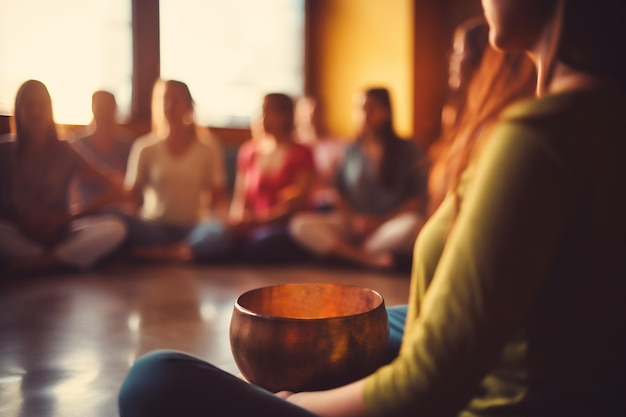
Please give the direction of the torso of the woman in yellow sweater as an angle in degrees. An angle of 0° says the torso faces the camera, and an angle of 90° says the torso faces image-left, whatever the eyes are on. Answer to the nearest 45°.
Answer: approximately 90°

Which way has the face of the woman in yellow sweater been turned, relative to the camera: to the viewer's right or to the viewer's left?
to the viewer's left

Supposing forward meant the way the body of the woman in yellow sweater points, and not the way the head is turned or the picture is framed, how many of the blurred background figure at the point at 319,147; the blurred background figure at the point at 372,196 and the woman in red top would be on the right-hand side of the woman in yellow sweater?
3

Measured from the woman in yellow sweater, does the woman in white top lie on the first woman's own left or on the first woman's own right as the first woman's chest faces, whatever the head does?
on the first woman's own right

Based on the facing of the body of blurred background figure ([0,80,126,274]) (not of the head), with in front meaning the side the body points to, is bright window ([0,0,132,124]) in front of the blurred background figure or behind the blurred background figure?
behind

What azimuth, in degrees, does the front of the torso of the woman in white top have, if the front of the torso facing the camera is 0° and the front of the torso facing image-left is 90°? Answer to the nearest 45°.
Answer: approximately 0°

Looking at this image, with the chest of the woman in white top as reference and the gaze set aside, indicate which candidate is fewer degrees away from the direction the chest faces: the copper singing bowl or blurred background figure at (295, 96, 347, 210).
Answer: the copper singing bowl
